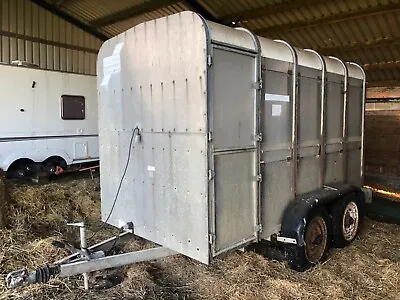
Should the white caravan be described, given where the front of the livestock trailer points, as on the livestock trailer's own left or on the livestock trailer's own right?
on the livestock trailer's own right

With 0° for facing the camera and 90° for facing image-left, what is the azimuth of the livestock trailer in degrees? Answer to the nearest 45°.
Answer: approximately 45°
